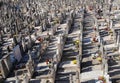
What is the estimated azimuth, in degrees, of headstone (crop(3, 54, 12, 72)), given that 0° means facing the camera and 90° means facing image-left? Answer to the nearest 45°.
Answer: approximately 45°
